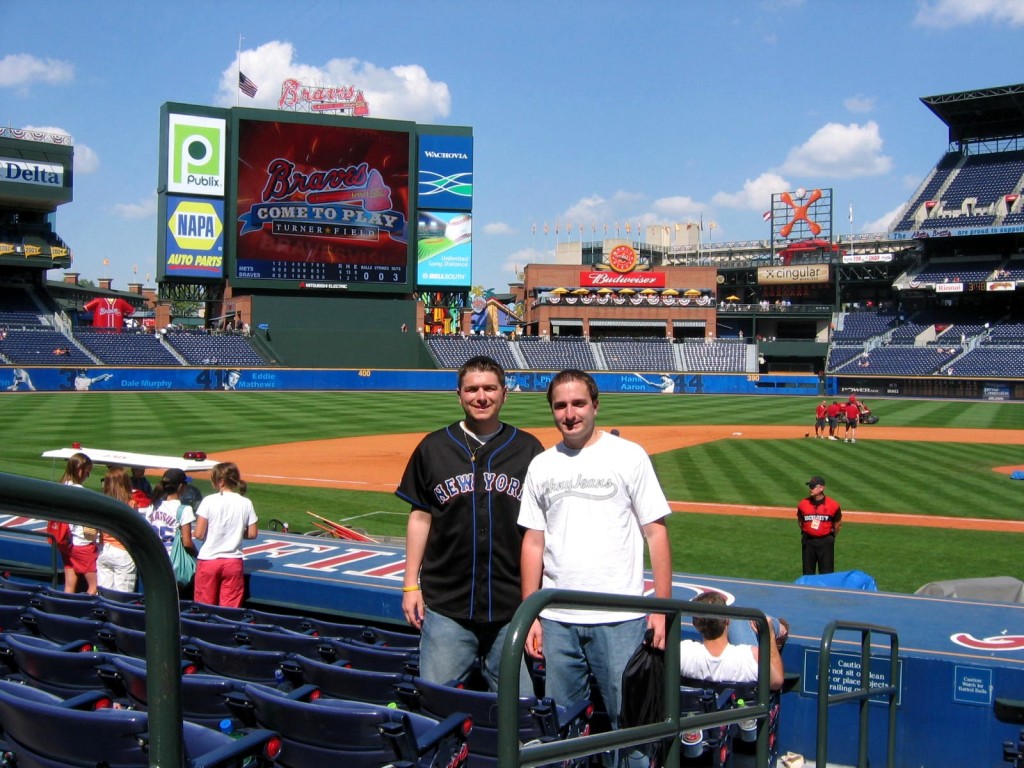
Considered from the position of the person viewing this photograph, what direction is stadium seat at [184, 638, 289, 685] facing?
facing away from the viewer

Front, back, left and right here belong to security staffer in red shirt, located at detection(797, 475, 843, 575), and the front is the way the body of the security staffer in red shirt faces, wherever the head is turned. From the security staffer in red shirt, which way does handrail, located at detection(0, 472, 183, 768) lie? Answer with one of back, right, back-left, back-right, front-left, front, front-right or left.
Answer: front

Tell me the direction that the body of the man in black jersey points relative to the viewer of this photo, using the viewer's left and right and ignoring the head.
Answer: facing the viewer

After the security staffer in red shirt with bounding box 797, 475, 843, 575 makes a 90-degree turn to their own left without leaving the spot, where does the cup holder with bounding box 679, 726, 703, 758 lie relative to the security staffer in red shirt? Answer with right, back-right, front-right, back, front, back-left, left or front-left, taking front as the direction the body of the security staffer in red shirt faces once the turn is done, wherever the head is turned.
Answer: right

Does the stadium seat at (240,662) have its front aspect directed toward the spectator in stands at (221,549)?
yes

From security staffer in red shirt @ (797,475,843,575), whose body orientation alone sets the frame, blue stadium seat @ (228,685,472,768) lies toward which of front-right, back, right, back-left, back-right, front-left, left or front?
front

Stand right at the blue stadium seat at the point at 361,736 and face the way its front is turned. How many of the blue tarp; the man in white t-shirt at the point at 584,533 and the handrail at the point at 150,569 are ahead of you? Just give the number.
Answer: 2

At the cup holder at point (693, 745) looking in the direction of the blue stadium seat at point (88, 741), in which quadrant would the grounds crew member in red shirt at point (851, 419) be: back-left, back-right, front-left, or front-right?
back-right

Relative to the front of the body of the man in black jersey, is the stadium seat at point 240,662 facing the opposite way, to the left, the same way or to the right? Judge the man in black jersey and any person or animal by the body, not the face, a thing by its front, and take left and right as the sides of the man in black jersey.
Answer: the opposite way

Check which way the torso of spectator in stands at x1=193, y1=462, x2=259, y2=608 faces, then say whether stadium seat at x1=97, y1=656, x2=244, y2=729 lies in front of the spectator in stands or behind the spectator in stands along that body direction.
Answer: behind

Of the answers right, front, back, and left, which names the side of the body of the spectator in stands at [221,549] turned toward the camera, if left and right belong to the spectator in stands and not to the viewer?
back

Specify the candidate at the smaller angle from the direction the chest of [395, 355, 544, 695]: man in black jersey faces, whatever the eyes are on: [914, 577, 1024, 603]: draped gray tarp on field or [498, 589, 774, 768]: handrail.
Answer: the handrail

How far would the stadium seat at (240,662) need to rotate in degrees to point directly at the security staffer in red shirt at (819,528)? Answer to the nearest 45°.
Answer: approximately 45° to its right

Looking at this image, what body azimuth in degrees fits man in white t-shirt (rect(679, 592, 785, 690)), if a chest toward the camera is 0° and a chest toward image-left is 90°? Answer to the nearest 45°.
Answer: approximately 180°

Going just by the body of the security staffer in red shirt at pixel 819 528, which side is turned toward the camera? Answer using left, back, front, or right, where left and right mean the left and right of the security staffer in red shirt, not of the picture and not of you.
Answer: front

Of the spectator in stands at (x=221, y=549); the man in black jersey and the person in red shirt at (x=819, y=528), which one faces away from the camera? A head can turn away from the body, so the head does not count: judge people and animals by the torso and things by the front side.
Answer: the spectator in stands

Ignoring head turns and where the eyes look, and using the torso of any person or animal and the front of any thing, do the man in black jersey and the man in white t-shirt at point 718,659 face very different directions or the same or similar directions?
very different directions

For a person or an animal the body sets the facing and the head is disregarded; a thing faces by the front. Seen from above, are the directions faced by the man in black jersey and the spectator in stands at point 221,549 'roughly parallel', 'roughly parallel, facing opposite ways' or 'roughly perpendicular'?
roughly parallel, facing opposite ways

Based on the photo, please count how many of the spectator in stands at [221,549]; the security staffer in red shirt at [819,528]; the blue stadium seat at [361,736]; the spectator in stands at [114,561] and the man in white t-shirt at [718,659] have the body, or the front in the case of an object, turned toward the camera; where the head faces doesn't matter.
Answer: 1

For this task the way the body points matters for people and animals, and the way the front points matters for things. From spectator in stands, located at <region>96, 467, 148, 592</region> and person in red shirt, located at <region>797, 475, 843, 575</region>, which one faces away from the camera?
the spectator in stands
